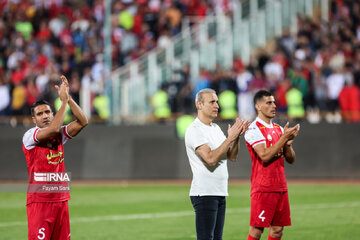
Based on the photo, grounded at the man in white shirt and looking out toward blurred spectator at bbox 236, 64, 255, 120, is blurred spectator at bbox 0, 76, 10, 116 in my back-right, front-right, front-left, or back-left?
front-left

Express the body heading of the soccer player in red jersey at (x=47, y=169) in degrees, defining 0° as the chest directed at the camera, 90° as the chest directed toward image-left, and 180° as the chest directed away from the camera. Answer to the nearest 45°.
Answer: approximately 315°

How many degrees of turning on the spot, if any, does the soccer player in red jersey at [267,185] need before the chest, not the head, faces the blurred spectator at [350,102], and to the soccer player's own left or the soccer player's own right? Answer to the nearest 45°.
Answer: approximately 135° to the soccer player's own left

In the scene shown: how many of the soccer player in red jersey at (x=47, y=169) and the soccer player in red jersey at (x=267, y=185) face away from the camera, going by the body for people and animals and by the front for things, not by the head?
0

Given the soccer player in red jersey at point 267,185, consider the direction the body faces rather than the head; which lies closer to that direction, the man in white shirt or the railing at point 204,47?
the man in white shirt

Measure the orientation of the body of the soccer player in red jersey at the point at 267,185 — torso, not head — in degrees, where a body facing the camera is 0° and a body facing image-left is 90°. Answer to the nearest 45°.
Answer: approximately 315°

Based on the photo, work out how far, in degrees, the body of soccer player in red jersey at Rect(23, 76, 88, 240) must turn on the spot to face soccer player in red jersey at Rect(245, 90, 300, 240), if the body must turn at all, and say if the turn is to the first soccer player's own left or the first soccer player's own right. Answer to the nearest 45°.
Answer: approximately 45° to the first soccer player's own left

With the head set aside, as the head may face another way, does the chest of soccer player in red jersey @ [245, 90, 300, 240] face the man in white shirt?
no

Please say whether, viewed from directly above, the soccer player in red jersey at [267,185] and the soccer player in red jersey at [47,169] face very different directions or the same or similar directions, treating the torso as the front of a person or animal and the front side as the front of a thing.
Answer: same or similar directions

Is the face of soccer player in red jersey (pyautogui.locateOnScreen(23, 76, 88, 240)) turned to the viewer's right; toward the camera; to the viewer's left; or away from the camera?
toward the camera

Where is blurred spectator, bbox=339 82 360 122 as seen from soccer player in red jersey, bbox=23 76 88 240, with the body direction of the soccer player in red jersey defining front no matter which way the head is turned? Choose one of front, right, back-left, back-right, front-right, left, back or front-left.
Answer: left

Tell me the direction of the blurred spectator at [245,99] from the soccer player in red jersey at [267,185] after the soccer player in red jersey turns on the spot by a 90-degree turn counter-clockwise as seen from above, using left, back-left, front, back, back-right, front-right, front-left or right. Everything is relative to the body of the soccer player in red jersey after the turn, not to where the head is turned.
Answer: front-left

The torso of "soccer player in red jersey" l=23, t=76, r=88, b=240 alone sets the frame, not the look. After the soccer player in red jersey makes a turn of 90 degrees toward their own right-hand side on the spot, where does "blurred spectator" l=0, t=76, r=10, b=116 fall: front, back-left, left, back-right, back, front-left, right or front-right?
back-right
